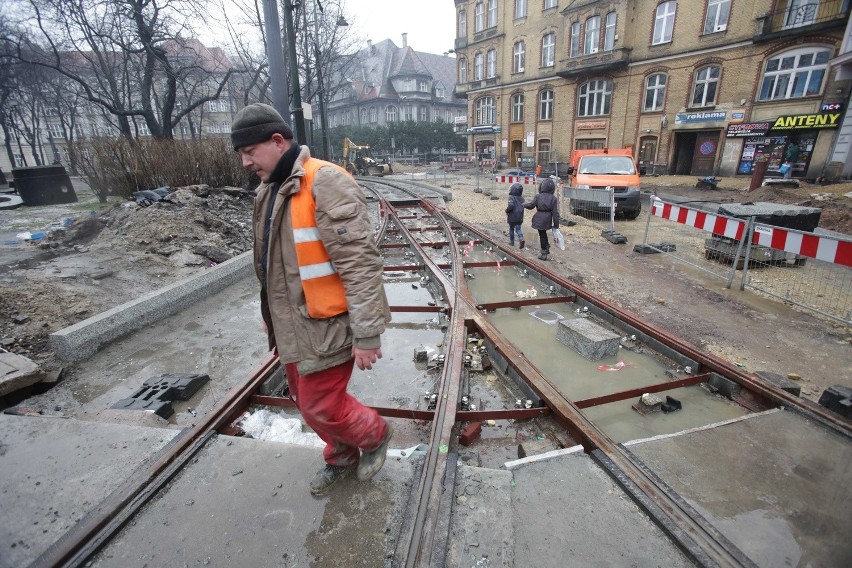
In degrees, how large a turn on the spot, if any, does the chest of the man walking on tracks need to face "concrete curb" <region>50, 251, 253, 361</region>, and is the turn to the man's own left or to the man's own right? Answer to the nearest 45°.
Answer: approximately 90° to the man's own right

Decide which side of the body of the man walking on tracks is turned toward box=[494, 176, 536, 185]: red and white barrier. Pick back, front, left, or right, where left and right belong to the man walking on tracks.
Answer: right

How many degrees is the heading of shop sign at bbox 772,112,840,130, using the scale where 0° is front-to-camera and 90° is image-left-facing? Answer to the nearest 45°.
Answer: approximately 45°

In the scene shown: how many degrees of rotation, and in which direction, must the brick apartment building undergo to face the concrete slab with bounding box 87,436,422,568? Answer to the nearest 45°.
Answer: approximately 45° to its left

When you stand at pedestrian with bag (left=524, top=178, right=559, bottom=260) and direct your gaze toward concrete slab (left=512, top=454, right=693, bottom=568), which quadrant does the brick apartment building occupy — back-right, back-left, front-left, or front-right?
back-left

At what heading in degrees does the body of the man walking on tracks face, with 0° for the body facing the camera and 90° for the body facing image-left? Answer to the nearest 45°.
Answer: approximately 45°

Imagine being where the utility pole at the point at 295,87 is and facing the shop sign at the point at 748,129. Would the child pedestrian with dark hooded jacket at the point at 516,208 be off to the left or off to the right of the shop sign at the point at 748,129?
right

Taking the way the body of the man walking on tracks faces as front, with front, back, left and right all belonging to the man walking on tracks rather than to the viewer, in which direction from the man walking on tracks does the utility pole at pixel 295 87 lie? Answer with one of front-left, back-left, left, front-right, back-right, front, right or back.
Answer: back-right
